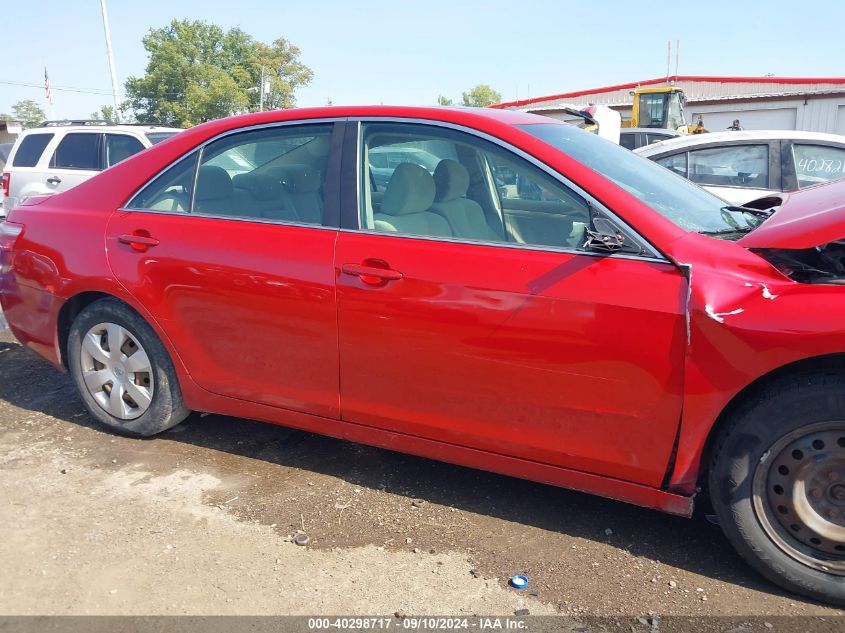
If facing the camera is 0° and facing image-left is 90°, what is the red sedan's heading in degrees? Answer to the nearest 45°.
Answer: approximately 315°

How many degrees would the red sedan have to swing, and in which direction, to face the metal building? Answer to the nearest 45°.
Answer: approximately 90° to its left
